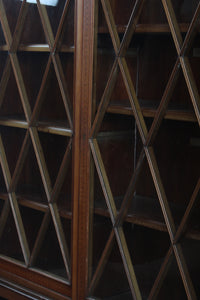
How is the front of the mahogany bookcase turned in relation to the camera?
facing the viewer and to the left of the viewer
